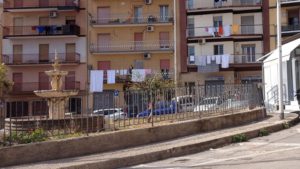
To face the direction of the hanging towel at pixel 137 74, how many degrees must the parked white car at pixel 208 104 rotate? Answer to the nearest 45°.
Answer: approximately 90° to its right

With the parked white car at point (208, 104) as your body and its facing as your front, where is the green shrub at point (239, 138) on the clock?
The green shrub is roughly at 8 o'clock from the parked white car.

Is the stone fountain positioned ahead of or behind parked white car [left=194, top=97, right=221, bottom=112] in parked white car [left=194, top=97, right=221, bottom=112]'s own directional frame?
ahead

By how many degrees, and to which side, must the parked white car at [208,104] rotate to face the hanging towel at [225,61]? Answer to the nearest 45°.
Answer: approximately 90° to its right

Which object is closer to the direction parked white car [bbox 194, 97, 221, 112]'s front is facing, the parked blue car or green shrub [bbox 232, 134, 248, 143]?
the parked blue car

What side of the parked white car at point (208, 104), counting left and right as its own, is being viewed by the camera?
left
